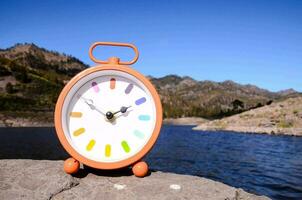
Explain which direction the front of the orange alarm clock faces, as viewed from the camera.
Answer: facing the viewer
